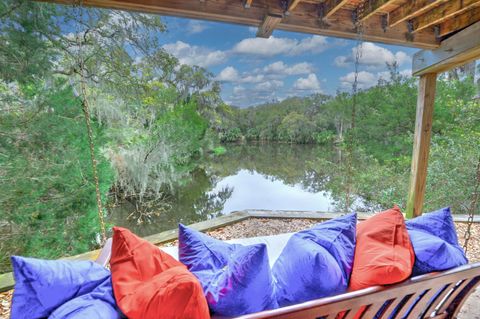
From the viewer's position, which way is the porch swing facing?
facing away from the viewer and to the left of the viewer

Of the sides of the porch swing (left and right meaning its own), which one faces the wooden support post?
right

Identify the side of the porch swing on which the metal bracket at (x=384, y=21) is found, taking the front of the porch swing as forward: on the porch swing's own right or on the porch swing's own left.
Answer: on the porch swing's own right
